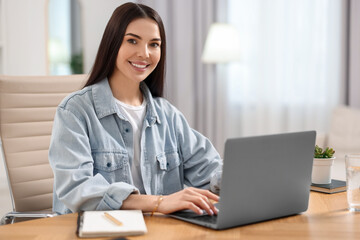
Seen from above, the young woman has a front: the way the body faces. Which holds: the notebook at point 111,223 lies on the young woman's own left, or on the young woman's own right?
on the young woman's own right

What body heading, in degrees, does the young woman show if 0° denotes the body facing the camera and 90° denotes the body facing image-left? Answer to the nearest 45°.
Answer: approximately 315°

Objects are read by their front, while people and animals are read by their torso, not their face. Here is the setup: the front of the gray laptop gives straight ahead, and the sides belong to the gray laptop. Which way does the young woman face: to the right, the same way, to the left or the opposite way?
the opposite way

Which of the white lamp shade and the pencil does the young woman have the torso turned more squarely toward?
the pencil

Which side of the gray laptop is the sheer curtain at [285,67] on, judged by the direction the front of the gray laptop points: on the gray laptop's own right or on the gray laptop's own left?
on the gray laptop's own right

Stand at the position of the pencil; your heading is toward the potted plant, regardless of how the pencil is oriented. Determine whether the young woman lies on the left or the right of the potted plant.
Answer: left

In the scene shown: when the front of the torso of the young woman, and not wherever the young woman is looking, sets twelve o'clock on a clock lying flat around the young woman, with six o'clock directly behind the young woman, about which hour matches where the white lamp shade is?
The white lamp shade is roughly at 8 o'clock from the young woman.

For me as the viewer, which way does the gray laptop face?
facing away from the viewer and to the left of the viewer
